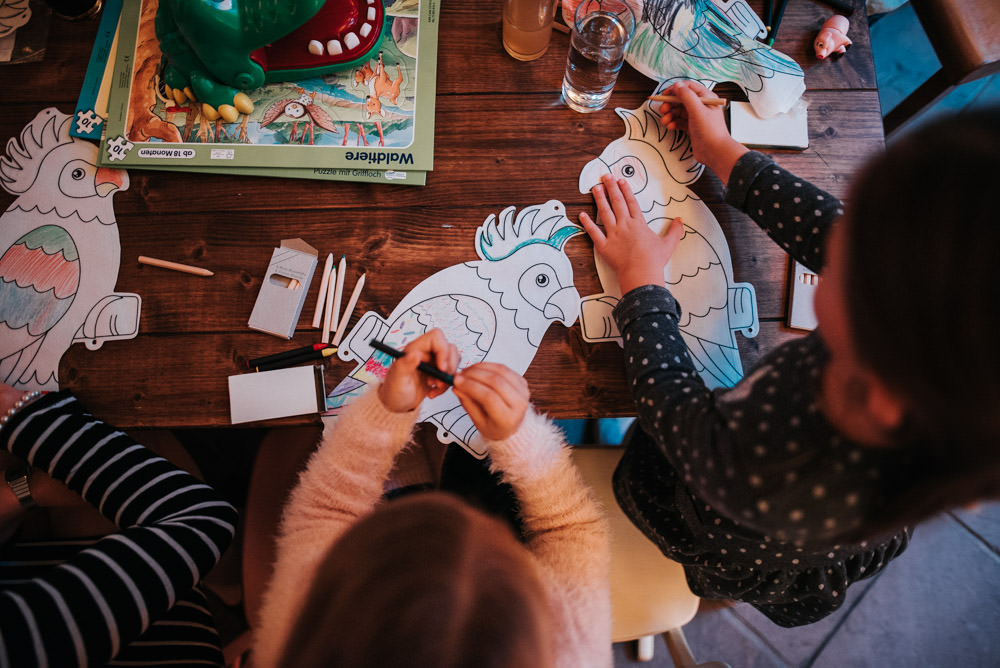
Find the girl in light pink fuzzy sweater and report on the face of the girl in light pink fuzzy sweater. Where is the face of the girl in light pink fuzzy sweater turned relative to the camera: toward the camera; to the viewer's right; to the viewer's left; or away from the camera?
away from the camera

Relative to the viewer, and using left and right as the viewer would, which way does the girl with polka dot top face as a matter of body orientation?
facing away from the viewer and to the left of the viewer

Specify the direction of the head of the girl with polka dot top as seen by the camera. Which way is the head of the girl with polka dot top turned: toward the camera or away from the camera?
away from the camera

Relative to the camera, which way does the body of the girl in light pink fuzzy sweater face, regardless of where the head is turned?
away from the camera

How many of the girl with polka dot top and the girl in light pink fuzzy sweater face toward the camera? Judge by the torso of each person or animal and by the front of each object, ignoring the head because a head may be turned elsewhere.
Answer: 0
